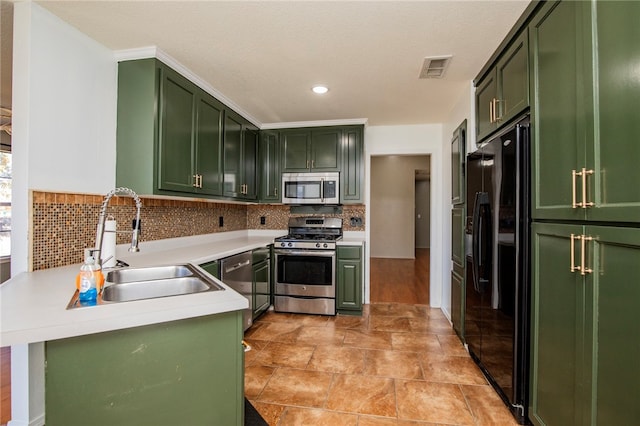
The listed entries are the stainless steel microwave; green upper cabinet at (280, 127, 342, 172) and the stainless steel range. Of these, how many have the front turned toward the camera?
3

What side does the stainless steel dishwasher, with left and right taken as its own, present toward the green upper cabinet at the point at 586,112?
front

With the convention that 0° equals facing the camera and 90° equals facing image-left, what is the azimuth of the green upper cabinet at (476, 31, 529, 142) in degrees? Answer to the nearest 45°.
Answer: approximately 45°

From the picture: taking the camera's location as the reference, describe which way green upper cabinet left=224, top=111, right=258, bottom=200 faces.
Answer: facing the viewer and to the right of the viewer

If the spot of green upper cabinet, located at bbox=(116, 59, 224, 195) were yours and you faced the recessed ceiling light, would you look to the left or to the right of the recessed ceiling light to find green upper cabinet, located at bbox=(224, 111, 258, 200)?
left

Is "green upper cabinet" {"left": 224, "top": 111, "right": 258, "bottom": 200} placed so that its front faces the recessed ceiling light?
yes

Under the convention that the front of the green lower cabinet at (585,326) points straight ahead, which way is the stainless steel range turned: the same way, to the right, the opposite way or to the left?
to the left

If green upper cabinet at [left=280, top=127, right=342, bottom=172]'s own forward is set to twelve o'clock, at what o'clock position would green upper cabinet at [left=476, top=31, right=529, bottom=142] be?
green upper cabinet at [left=476, top=31, right=529, bottom=142] is roughly at 11 o'clock from green upper cabinet at [left=280, top=127, right=342, bottom=172].

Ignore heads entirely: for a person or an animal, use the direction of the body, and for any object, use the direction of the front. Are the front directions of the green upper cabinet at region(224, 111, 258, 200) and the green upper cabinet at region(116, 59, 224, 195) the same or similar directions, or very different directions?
same or similar directions

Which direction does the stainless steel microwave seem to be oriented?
toward the camera

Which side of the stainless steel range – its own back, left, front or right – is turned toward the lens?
front

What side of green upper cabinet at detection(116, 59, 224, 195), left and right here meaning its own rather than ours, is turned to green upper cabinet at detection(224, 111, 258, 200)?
left

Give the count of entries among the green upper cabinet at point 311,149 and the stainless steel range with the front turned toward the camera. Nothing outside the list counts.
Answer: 2

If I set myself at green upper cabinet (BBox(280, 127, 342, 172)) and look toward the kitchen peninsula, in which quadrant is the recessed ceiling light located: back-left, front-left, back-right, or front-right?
front-left

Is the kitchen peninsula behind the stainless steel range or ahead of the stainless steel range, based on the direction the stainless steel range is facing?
ahead

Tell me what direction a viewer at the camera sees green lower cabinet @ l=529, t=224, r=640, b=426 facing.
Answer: facing the viewer and to the left of the viewer

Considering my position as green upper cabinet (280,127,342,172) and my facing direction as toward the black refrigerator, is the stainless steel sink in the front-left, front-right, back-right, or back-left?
front-right

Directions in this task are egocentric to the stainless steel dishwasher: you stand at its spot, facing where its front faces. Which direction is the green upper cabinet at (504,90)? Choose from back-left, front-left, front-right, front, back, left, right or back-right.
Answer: front

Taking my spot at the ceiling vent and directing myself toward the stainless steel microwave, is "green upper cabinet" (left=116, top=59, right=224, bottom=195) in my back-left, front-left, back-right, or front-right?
front-left

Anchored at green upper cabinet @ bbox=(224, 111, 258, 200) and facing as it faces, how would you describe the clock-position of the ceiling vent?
The ceiling vent is roughly at 12 o'clock from the green upper cabinet.

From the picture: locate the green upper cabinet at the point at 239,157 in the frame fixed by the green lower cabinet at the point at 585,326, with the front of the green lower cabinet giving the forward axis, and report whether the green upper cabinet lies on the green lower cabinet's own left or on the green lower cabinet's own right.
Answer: on the green lower cabinet's own right
